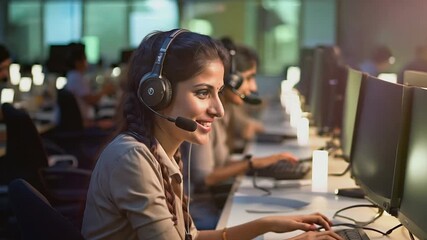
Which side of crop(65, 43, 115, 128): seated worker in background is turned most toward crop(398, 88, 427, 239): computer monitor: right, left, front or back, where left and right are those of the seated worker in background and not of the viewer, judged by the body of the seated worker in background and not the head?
right

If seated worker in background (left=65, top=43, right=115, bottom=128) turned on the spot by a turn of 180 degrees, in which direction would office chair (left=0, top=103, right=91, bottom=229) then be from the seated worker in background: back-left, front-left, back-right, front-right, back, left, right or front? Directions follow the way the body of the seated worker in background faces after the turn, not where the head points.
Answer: left

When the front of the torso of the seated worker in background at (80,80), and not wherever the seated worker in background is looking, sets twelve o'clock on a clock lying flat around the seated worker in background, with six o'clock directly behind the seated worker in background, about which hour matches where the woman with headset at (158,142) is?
The woman with headset is roughly at 3 o'clock from the seated worker in background.

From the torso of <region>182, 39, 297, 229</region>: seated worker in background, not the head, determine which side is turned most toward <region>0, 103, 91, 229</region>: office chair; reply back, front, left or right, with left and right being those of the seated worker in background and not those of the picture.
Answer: back

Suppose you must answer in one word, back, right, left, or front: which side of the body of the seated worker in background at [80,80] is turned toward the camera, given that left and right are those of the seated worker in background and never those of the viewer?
right

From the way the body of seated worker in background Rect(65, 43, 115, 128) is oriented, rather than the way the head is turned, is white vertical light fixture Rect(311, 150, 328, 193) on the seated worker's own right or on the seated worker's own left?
on the seated worker's own right

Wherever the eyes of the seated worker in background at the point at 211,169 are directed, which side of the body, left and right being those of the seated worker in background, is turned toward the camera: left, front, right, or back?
right

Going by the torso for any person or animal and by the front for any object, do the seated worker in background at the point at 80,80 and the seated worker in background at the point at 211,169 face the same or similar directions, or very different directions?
same or similar directions

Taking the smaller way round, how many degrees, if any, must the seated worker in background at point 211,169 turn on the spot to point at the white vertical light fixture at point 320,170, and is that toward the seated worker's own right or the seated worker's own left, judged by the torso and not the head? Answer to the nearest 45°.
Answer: approximately 45° to the seated worker's own right
